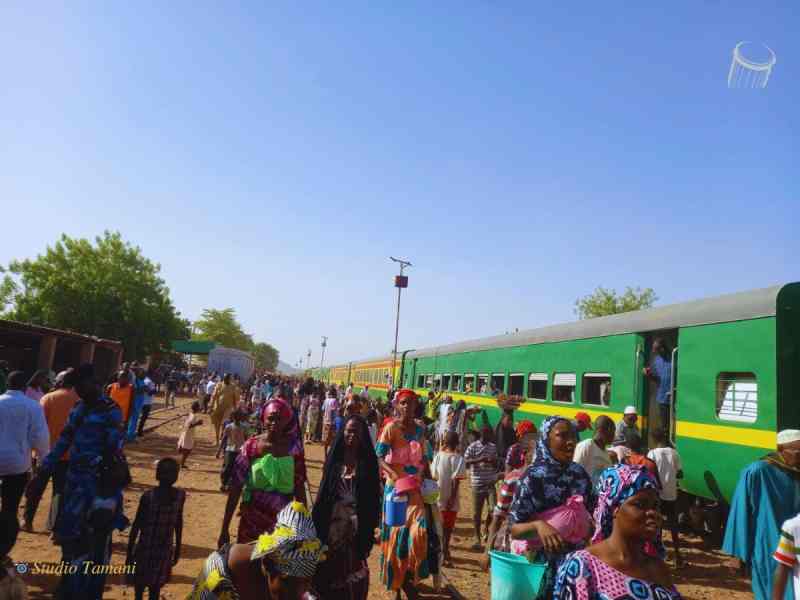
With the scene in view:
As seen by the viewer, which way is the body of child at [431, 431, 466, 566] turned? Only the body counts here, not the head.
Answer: away from the camera

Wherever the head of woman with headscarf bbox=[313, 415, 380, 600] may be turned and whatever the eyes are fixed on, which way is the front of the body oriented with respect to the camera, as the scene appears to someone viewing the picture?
toward the camera

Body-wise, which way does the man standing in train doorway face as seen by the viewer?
to the viewer's left

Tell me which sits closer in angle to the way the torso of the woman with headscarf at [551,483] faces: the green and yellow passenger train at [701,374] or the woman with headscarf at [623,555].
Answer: the woman with headscarf

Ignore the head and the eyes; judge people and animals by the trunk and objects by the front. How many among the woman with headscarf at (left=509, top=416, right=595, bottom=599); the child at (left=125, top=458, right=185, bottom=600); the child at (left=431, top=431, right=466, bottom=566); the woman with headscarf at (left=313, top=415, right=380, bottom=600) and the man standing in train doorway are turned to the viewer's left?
1

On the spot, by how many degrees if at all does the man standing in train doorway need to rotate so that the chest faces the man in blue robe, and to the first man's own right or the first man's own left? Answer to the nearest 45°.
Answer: approximately 90° to the first man's own left

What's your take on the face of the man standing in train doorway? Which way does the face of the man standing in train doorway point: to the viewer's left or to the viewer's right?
to the viewer's left

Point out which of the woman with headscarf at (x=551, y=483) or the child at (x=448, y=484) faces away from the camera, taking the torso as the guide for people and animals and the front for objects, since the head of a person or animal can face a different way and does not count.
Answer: the child

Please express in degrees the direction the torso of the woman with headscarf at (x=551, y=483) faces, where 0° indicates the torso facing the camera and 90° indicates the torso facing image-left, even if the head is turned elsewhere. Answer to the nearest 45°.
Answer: approximately 315°

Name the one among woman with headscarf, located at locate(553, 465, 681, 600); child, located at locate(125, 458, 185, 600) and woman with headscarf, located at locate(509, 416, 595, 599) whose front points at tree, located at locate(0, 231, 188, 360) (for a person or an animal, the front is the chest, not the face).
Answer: the child

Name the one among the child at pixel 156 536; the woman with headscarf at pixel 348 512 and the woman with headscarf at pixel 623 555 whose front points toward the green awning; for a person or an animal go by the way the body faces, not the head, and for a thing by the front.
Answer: the child

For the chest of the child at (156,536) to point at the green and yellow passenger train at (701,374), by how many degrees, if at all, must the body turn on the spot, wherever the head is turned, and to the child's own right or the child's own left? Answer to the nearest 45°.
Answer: approximately 90° to the child's own right

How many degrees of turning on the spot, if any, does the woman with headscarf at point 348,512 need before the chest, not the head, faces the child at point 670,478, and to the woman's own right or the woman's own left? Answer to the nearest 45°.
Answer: approximately 135° to the woman's own left
